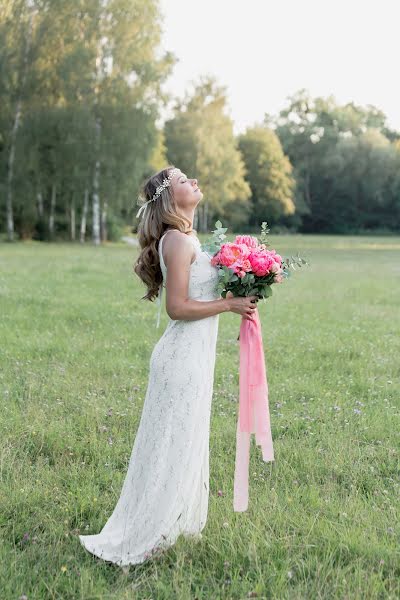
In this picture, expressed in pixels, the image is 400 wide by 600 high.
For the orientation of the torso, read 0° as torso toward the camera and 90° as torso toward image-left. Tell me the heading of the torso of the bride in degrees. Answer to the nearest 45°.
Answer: approximately 270°

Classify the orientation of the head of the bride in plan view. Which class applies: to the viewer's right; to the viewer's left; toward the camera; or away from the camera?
to the viewer's right
